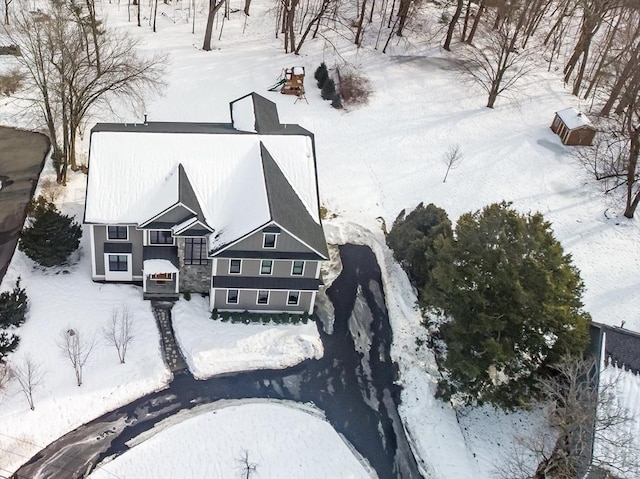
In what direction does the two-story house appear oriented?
toward the camera

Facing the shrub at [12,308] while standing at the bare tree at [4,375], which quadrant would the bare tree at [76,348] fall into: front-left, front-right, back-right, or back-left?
front-right

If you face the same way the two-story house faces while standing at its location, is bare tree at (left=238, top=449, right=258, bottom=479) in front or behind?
in front

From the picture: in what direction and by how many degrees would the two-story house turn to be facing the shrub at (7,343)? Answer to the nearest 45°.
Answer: approximately 45° to its right

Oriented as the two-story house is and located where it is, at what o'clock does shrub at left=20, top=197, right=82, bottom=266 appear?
The shrub is roughly at 3 o'clock from the two-story house.

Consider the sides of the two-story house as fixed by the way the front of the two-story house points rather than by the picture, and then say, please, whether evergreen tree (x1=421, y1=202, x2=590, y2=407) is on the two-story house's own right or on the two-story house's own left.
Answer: on the two-story house's own left

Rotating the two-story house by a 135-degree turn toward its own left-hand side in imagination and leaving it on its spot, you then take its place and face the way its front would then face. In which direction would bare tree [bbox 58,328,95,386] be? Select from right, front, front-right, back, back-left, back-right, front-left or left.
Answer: back

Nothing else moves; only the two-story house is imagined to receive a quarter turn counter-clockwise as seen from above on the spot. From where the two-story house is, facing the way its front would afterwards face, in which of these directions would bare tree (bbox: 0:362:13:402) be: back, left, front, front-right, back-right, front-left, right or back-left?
back-right

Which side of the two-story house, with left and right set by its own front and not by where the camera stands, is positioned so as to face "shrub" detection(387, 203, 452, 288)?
left

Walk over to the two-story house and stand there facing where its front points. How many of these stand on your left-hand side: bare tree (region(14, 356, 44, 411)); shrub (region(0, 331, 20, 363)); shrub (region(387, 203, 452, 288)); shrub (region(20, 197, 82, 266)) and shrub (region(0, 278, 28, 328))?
1

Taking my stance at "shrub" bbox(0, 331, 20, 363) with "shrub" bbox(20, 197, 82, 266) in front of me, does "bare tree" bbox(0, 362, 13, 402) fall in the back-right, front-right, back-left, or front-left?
back-right

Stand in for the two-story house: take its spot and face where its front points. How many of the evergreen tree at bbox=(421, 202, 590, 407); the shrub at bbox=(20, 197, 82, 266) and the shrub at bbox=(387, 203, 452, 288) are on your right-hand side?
1
